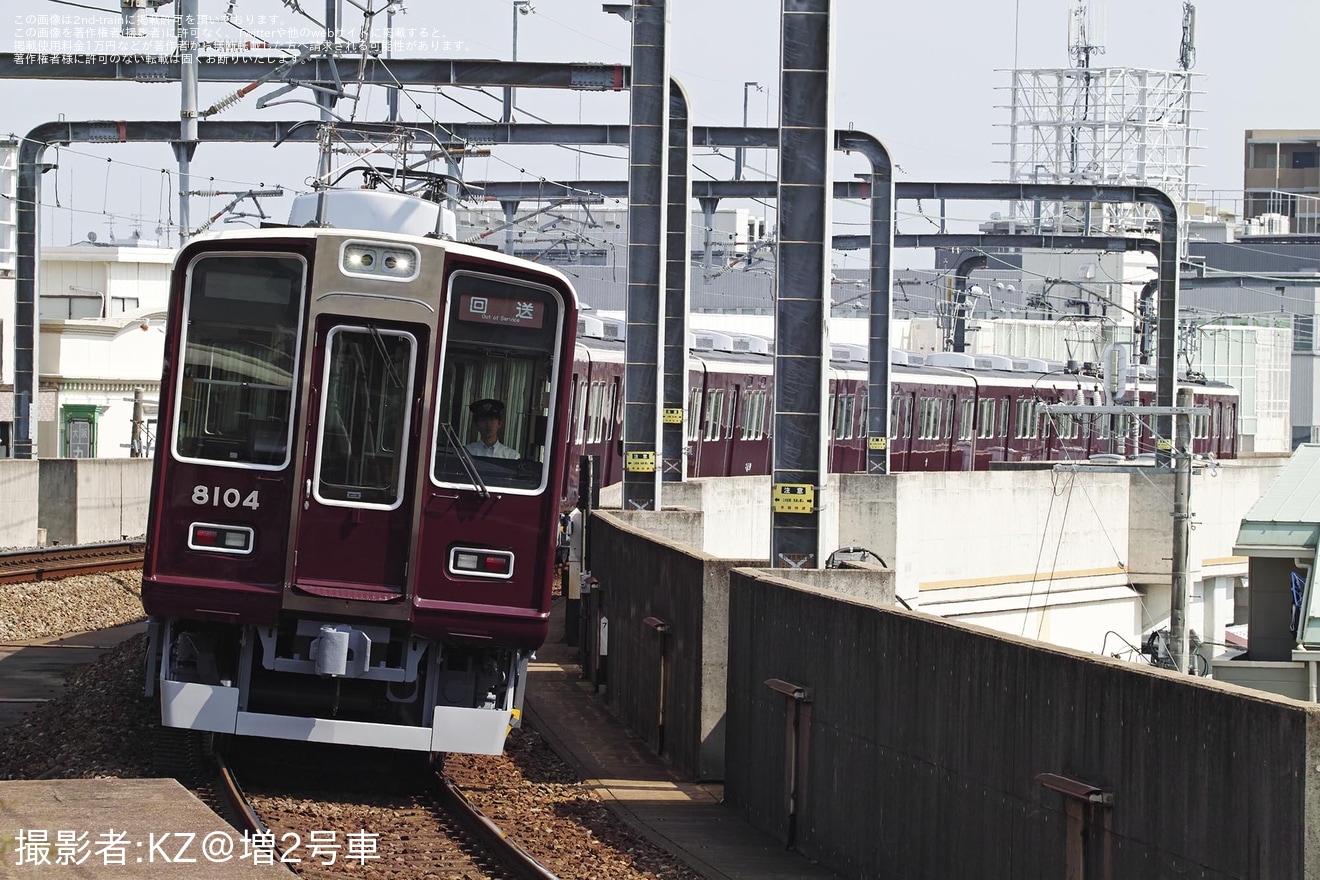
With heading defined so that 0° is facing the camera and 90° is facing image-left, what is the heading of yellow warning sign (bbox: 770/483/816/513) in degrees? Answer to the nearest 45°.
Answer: approximately 0°

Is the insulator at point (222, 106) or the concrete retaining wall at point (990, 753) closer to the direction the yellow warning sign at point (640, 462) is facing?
the concrete retaining wall

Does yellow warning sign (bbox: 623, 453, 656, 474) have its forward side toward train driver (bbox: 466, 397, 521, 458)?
yes

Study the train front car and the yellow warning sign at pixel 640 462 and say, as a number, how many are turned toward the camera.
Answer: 2

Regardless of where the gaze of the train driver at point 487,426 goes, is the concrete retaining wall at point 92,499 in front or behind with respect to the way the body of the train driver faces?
behind
